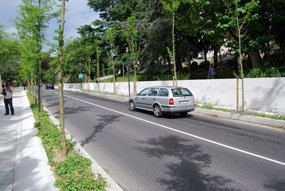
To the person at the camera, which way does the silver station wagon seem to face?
facing away from the viewer and to the left of the viewer

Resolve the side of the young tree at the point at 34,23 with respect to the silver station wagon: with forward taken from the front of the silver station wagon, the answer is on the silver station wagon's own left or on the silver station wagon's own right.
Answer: on the silver station wagon's own left

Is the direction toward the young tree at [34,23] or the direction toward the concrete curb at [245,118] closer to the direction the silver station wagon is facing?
the young tree
